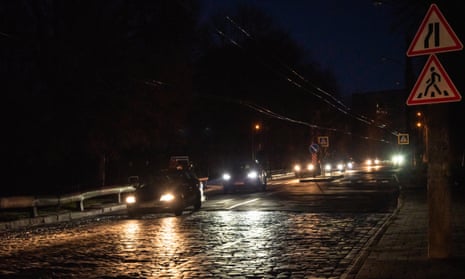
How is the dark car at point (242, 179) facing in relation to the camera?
toward the camera

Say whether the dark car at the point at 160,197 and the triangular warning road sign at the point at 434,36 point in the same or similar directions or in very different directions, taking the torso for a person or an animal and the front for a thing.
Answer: same or similar directions

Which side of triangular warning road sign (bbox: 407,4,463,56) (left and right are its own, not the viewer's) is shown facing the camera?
front

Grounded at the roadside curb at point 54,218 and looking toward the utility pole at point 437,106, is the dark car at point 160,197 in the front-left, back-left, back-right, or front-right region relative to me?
front-left

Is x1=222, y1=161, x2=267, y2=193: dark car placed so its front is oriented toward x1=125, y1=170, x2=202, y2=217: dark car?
yes

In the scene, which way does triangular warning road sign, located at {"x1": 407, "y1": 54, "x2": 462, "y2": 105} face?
toward the camera

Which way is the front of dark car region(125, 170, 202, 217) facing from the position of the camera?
facing the viewer and to the left of the viewer

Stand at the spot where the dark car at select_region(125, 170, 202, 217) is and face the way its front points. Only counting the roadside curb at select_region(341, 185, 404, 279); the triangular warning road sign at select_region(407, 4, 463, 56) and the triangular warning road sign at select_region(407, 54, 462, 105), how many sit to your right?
0

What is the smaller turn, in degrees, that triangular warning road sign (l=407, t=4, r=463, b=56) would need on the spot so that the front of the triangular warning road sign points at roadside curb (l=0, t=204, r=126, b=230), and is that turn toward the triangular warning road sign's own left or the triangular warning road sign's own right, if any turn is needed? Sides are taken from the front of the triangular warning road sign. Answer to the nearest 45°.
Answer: approximately 135° to the triangular warning road sign's own right

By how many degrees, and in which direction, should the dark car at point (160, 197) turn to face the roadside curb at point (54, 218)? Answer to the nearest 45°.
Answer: approximately 45° to its right

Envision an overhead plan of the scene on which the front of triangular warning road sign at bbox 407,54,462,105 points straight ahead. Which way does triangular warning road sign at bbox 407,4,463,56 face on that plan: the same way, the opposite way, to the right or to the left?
the same way

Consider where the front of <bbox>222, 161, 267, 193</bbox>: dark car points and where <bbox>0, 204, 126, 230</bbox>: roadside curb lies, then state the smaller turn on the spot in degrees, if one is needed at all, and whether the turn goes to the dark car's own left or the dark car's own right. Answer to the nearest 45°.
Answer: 0° — it already faces it

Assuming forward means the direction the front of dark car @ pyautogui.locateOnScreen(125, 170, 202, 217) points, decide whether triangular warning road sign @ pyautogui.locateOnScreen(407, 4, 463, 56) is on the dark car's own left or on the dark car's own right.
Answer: on the dark car's own left

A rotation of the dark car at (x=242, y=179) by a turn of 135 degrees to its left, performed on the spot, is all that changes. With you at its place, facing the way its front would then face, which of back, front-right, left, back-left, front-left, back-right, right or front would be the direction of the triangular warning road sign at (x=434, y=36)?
back-right
